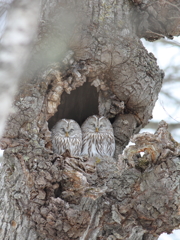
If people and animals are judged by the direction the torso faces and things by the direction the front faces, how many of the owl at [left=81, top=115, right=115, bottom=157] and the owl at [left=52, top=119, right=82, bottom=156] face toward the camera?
2
